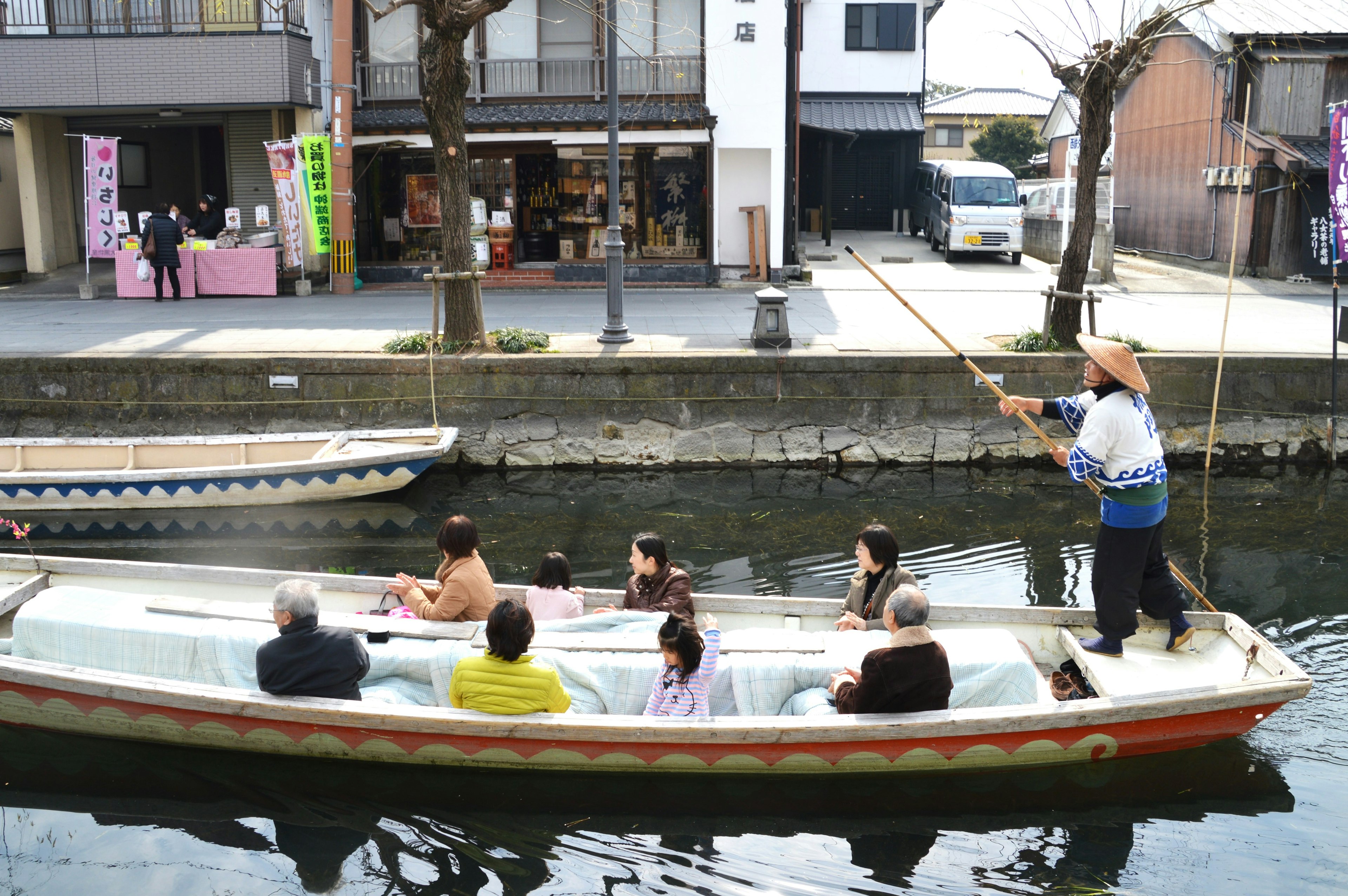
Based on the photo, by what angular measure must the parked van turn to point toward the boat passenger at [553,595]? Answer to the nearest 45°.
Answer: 0° — it already faces them

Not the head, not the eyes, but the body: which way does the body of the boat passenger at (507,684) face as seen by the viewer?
away from the camera

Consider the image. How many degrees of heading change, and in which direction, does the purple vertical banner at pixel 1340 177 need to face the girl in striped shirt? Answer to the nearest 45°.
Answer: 0° — it already faces them

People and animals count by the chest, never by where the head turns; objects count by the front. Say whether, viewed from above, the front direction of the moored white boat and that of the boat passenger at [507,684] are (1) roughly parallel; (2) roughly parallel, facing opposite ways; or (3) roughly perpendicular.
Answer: roughly perpendicular

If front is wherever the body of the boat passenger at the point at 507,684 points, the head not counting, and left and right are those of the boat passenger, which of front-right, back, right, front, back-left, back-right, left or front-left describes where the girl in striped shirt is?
right

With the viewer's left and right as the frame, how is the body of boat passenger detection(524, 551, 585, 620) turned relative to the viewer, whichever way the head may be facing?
facing away from the viewer

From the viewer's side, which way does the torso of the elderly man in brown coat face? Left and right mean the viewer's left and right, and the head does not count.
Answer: facing away from the viewer and to the left of the viewer

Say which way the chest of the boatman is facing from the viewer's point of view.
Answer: to the viewer's left

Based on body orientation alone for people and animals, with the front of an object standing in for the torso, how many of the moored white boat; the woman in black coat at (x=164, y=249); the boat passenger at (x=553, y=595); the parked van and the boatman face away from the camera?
2

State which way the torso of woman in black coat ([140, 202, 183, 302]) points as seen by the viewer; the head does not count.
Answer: away from the camera
